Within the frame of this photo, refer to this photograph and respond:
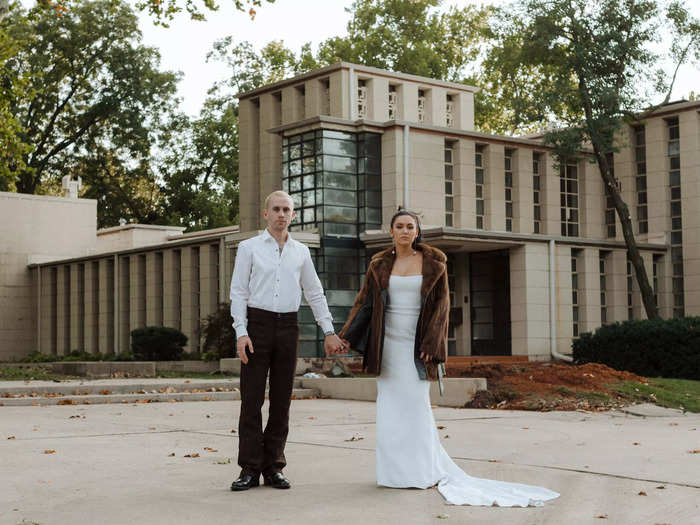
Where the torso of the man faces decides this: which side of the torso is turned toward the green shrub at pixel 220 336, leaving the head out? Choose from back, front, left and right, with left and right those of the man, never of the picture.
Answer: back

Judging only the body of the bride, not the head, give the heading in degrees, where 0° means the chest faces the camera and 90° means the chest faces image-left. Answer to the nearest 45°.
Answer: approximately 0°

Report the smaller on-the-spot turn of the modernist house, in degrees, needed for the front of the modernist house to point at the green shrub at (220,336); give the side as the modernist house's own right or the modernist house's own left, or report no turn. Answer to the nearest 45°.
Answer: approximately 90° to the modernist house's own right

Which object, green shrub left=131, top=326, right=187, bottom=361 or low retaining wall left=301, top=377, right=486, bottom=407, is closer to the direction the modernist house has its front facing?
the low retaining wall

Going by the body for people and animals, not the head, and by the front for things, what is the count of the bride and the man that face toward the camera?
2

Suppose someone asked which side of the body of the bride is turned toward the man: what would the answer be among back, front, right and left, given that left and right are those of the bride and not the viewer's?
right

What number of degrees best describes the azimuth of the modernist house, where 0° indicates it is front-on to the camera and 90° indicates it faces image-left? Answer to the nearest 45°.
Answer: approximately 315°

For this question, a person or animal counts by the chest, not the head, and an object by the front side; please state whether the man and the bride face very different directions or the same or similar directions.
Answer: same or similar directions

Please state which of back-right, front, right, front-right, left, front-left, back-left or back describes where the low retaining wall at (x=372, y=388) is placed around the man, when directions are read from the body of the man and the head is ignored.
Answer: back

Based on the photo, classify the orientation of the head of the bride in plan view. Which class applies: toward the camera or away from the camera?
toward the camera

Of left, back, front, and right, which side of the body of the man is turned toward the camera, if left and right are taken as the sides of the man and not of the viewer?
front

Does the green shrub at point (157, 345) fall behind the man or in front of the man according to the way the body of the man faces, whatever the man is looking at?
behind
